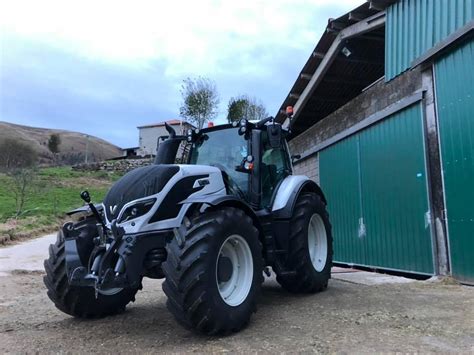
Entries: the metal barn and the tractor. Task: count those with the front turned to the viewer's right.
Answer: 0

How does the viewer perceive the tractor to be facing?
facing the viewer and to the left of the viewer

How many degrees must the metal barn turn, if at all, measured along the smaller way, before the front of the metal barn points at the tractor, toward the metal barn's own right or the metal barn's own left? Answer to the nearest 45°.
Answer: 0° — it already faces it

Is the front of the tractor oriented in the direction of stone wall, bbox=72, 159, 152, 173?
no

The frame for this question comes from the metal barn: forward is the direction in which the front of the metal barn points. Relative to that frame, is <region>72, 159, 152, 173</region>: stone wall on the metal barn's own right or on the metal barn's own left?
on the metal barn's own right

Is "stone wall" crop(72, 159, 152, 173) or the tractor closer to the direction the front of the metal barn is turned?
the tractor
